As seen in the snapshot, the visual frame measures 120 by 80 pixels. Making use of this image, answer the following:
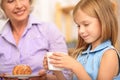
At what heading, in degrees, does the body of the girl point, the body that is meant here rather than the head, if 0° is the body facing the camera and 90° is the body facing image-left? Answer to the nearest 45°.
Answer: approximately 45°

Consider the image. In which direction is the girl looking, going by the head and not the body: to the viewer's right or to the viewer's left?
to the viewer's left

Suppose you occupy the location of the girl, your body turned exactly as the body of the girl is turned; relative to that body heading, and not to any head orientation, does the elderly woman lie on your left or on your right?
on your right
